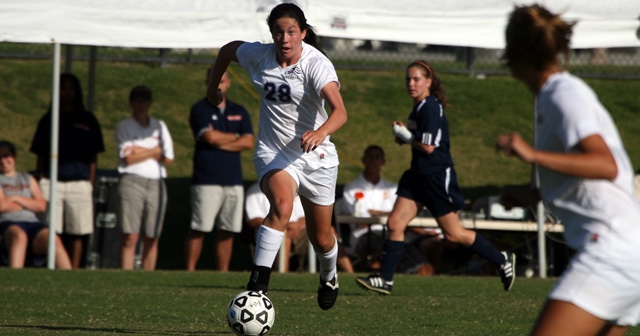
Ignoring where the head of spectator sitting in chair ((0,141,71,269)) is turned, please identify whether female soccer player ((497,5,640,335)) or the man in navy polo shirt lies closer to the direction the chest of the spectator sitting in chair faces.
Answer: the female soccer player

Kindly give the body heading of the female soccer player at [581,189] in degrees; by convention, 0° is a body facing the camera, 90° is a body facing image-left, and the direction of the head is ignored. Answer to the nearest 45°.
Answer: approximately 90°

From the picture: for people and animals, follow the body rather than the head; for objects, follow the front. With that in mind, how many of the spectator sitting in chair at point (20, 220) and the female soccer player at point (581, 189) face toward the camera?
1

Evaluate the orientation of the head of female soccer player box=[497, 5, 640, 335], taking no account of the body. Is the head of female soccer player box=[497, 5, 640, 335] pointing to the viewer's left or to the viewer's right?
to the viewer's left

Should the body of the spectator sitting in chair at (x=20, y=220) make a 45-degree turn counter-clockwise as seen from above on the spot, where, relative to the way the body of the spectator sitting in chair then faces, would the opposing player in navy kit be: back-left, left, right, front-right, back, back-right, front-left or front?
front

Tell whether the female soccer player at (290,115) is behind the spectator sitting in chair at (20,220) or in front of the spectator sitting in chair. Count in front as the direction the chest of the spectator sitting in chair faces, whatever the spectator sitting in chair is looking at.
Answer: in front

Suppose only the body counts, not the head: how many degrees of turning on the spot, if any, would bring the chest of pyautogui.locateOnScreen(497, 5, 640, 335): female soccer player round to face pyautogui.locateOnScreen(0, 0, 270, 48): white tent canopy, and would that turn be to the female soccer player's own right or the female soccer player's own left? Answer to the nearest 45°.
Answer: approximately 45° to the female soccer player's own right

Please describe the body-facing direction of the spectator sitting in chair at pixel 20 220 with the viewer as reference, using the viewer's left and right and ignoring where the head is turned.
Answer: facing the viewer

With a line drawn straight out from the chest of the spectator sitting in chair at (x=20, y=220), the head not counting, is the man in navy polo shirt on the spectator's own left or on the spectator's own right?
on the spectator's own left

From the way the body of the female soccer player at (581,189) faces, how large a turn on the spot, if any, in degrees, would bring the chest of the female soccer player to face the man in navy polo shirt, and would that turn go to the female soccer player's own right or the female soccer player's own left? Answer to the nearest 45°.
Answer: approximately 45° to the female soccer player's own right
